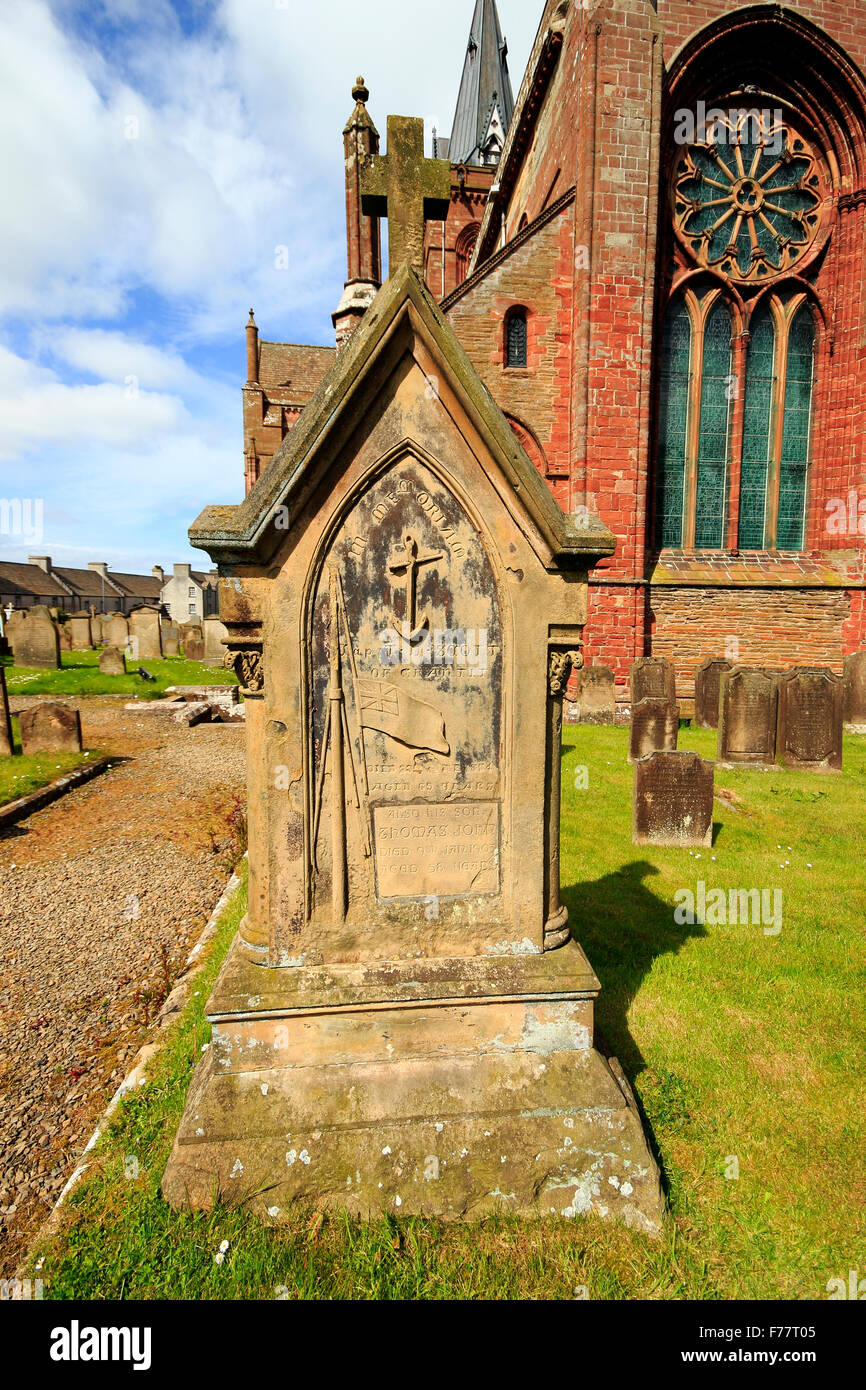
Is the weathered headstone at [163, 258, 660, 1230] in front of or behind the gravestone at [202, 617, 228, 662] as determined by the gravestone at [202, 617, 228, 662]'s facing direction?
in front

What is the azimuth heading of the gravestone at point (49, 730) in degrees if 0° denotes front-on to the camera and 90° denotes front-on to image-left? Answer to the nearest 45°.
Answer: approximately 0°

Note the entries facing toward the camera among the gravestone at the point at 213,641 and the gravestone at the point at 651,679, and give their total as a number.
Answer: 2

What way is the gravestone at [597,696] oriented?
toward the camera

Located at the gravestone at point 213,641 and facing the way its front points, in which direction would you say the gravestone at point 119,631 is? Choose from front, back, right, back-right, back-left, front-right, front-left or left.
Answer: back-right

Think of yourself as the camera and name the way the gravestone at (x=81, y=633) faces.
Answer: facing the viewer

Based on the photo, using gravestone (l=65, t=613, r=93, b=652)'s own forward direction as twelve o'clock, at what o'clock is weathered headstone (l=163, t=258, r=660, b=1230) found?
The weathered headstone is roughly at 12 o'clock from the gravestone.
